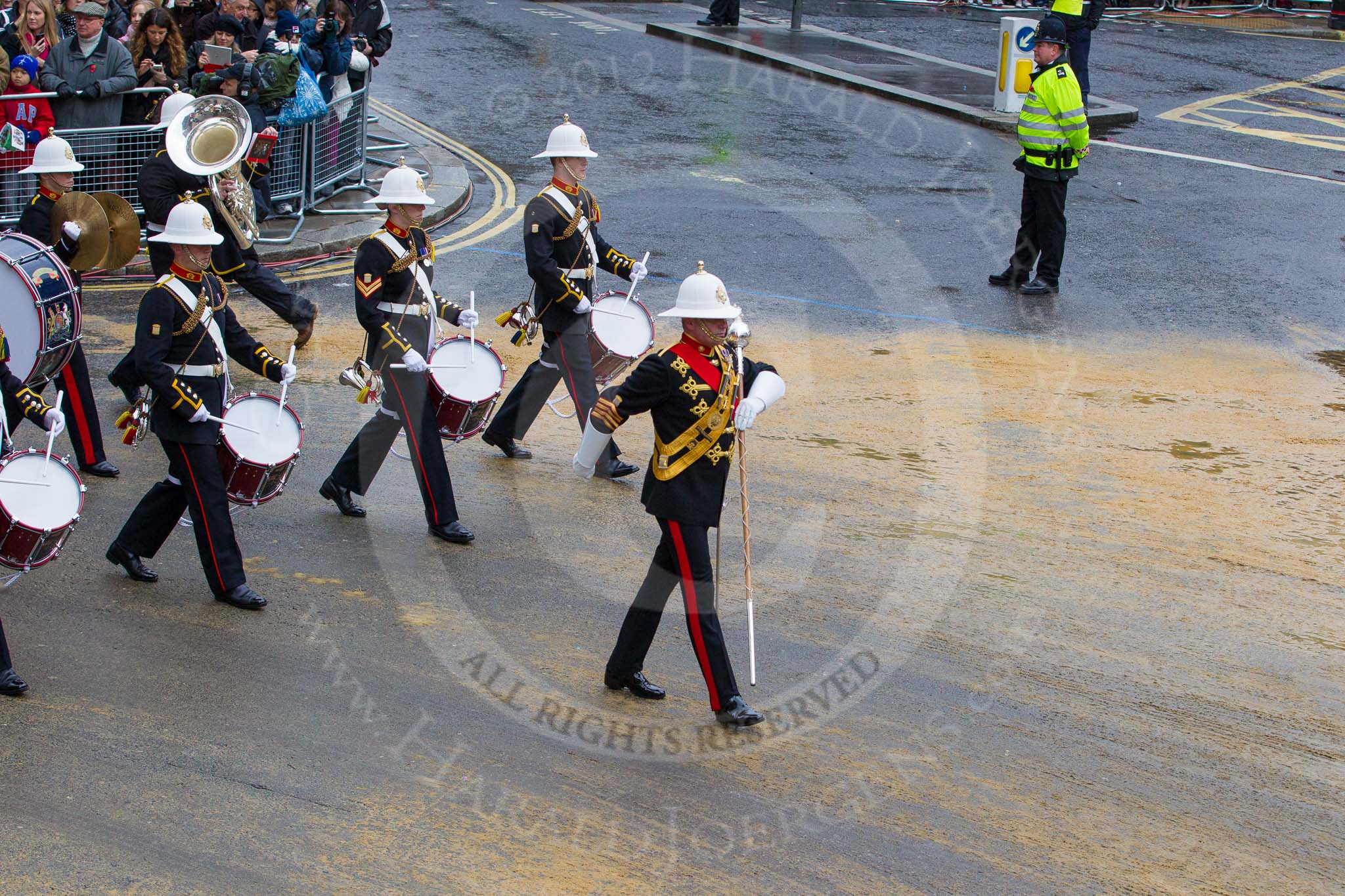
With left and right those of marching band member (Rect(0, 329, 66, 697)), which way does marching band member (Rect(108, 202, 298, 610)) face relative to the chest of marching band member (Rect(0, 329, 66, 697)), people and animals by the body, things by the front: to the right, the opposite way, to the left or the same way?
the same way

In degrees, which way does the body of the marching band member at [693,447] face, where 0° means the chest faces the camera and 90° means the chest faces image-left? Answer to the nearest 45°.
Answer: approximately 315°

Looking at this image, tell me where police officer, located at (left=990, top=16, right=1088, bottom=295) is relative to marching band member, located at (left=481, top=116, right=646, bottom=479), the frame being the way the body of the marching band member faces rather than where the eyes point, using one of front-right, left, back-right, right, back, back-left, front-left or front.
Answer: left

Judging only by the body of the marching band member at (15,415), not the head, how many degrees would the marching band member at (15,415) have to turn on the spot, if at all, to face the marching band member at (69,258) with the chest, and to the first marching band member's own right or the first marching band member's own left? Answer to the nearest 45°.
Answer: approximately 135° to the first marching band member's own left

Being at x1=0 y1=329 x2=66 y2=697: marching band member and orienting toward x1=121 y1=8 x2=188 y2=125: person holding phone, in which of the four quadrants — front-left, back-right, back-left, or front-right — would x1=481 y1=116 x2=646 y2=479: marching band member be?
front-right

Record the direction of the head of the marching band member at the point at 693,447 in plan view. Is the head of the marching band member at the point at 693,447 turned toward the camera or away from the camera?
toward the camera

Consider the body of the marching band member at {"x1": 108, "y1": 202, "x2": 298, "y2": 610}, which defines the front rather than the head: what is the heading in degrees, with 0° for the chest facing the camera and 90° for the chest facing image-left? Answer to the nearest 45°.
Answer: approximately 315°

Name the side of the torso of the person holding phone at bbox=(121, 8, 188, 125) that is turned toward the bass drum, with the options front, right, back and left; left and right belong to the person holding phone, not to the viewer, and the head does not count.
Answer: front

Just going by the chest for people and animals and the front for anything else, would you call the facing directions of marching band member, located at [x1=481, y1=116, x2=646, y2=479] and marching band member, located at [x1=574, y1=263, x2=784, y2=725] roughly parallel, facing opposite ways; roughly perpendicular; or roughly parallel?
roughly parallel

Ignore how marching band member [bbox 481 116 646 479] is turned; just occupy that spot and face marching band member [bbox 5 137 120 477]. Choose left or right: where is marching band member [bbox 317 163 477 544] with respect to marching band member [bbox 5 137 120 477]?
left

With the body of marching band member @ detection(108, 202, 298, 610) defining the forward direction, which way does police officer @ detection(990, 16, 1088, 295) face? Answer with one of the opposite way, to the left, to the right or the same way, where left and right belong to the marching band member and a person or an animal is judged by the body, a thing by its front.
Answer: the opposite way

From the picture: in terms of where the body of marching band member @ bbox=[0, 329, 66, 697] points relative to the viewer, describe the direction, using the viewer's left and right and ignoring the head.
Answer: facing the viewer and to the right of the viewer

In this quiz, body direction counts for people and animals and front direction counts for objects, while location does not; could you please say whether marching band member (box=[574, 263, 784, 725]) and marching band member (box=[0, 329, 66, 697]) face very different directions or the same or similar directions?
same or similar directions

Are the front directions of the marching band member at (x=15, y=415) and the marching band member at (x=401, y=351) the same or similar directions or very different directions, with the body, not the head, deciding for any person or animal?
same or similar directions

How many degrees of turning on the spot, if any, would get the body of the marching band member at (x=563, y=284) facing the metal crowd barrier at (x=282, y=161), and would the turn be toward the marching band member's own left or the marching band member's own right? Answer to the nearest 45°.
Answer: approximately 180°

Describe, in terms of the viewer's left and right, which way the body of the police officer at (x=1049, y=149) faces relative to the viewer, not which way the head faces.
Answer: facing to the left of the viewer

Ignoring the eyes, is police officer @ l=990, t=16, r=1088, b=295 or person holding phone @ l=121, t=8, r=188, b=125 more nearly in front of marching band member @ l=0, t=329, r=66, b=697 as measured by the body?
the police officer

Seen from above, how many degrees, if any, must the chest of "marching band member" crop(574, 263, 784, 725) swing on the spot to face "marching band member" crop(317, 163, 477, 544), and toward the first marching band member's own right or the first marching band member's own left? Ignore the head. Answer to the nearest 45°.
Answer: approximately 180°
